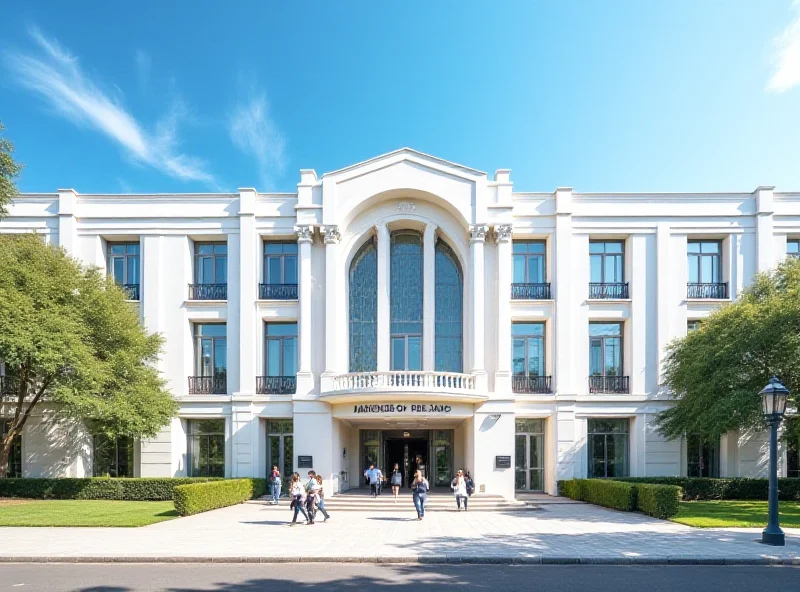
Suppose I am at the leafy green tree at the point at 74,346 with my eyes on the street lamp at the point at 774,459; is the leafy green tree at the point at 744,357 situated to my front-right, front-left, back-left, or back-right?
front-left

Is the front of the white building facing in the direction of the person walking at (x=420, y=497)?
yes

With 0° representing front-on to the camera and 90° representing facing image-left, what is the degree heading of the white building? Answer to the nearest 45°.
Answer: approximately 0°
